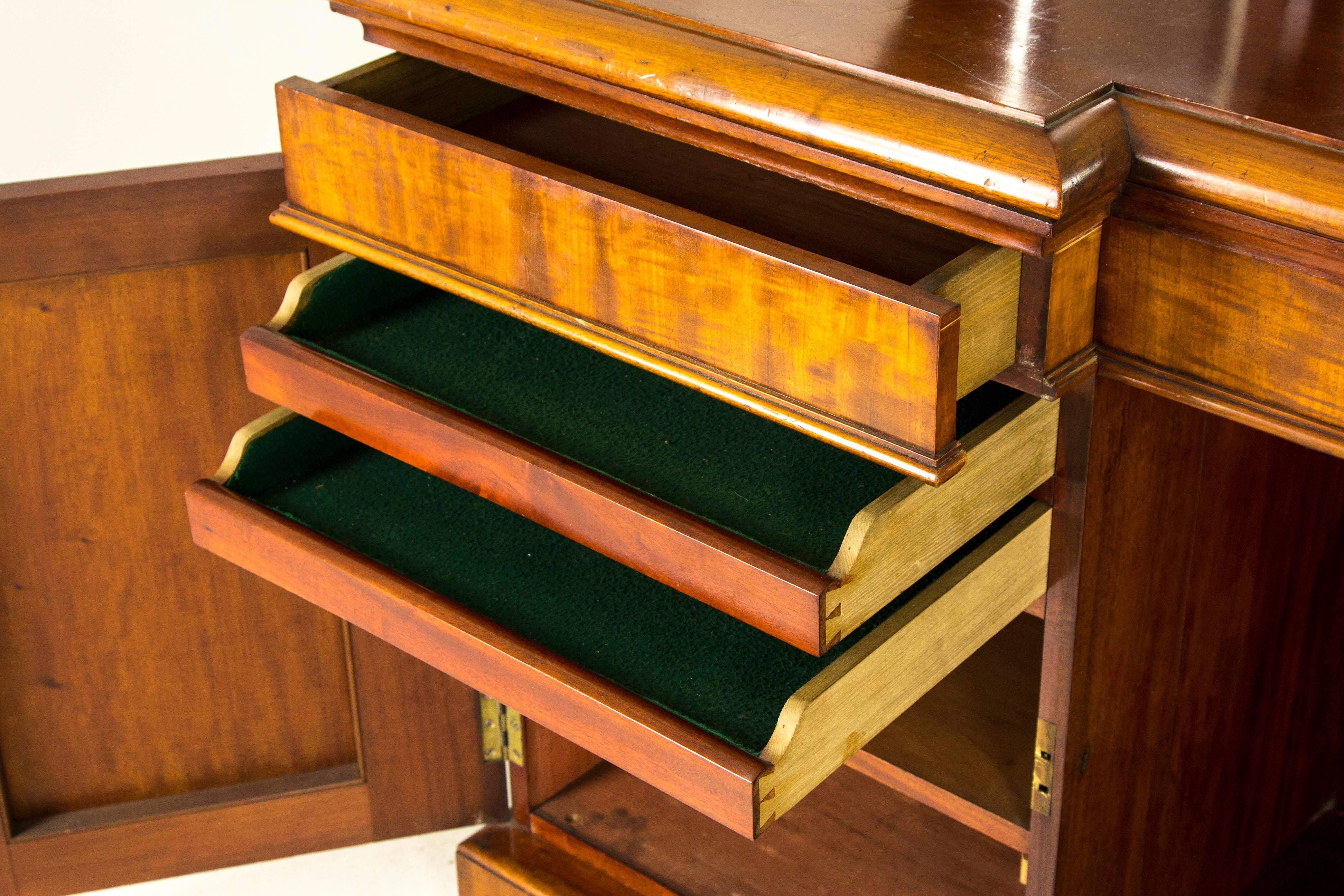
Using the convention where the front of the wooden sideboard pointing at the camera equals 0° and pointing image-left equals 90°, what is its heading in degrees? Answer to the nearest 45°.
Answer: approximately 45°
